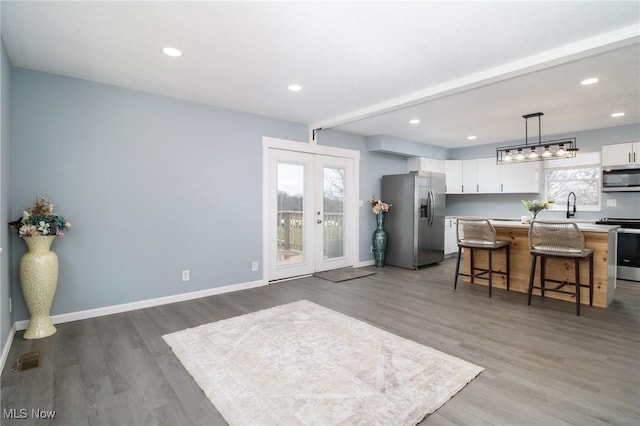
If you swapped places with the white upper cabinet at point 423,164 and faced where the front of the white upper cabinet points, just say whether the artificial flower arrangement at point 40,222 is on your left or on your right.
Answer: on your right

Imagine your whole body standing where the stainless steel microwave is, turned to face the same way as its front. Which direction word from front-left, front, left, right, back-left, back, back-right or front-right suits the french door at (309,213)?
front-right

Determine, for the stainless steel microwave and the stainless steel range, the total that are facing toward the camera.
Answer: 2

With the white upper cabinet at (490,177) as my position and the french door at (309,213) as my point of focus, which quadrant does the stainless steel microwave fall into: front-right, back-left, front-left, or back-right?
back-left

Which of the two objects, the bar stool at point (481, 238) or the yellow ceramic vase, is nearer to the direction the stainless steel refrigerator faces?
the bar stool

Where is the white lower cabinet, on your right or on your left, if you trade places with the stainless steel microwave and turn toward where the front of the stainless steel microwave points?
on your right

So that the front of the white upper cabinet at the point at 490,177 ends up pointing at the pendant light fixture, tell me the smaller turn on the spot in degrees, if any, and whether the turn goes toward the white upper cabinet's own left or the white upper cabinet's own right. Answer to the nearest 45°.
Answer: approximately 45° to the white upper cabinet's own left

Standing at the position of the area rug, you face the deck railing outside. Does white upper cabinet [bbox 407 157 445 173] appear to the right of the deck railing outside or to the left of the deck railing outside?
right
